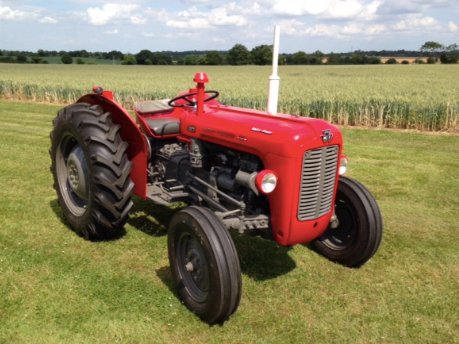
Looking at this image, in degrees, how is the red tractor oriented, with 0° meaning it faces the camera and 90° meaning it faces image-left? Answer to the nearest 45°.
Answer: approximately 315°
